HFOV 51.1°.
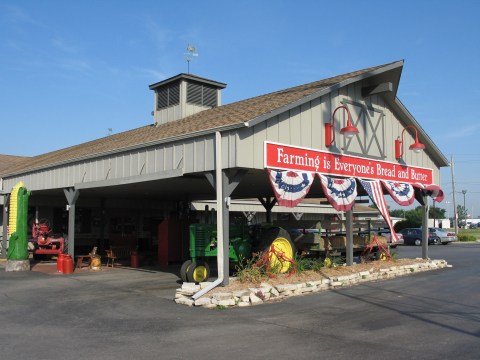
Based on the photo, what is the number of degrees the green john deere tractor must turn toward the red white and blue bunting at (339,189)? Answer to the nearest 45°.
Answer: approximately 135° to its left

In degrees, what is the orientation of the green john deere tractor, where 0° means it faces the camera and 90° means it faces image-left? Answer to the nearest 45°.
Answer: approximately 45°

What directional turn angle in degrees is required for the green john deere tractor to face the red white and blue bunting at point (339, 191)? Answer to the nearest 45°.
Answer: approximately 135° to its left

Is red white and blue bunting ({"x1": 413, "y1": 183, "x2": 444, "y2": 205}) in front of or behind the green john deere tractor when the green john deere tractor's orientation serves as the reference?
behind

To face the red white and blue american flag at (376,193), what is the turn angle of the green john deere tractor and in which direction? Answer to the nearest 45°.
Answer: approximately 180°

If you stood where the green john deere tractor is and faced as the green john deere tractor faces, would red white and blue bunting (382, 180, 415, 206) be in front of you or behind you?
behind
